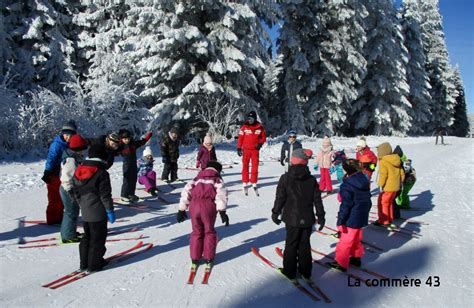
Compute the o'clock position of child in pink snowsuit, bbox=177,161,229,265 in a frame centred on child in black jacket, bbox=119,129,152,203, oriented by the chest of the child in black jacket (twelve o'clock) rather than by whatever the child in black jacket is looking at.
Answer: The child in pink snowsuit is roughly at 1 o'clock from the child in black jacket.

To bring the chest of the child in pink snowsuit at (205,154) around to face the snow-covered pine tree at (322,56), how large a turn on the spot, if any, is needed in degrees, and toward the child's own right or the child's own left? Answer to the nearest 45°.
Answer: approximately 135° to the child's own left

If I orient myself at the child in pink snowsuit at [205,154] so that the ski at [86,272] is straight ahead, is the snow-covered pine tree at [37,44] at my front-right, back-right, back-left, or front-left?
back-right

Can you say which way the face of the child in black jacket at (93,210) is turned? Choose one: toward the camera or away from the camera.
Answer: away from the camera

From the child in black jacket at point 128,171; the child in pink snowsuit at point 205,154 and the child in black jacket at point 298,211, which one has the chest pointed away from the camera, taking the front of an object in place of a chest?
the child in black jacket at point 298,211

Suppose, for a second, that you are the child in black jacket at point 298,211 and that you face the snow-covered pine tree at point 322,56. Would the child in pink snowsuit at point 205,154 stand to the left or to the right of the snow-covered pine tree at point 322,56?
left

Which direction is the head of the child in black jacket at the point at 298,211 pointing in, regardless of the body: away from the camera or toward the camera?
away from the camera

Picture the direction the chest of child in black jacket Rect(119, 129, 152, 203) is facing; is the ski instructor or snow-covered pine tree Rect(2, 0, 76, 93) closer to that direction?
the ski instructor

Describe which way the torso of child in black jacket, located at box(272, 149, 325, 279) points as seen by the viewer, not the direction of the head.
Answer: away from the camera

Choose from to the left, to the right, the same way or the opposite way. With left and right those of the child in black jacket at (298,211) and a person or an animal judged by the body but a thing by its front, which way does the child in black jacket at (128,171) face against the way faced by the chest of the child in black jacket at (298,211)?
to the right

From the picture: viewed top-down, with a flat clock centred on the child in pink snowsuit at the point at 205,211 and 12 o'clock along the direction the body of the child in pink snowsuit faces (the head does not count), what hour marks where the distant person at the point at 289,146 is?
The distant person is roughly at 1 o'clock from the child in pink snowsuit.
